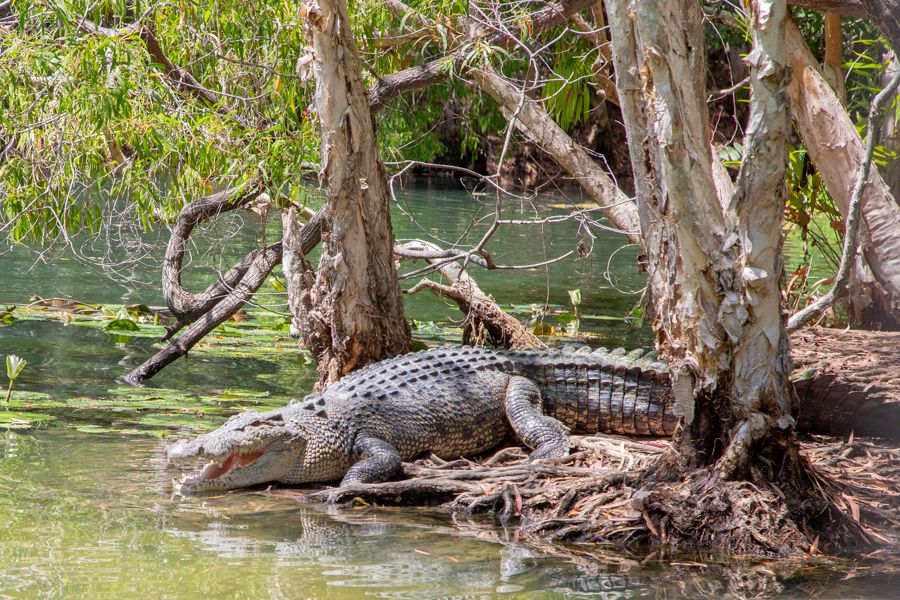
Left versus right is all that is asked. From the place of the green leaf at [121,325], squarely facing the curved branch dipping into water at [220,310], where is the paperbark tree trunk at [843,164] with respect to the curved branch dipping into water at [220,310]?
left

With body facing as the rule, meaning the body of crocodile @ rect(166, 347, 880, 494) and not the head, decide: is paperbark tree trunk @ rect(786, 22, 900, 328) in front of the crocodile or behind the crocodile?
behind

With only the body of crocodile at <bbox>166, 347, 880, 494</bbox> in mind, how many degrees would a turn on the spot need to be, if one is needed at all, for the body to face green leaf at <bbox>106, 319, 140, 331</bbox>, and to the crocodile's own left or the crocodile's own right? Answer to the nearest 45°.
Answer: approximately 45° to the crocodile's own right

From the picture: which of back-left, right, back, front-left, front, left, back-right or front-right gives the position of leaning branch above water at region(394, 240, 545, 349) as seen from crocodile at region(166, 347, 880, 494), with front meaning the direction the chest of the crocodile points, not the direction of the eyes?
right

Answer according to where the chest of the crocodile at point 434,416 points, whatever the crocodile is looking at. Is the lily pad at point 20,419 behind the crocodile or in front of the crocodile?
in front

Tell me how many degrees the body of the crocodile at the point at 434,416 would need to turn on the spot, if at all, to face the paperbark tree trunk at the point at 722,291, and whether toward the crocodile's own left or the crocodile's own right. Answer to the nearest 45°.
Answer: approximately 135° to the crocodile's own left

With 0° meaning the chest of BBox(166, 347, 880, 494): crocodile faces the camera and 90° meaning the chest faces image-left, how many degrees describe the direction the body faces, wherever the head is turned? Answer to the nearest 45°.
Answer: approximately 90°

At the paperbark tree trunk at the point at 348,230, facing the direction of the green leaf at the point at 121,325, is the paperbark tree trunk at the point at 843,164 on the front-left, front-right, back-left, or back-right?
back-right

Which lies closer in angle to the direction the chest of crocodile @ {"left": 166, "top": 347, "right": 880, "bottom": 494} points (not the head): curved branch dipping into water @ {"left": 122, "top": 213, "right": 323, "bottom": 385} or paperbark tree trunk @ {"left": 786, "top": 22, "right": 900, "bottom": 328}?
the curved branch dipping into water

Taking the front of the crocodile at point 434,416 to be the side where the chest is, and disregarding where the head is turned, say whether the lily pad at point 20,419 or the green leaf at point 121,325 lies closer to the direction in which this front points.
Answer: the lily pad
